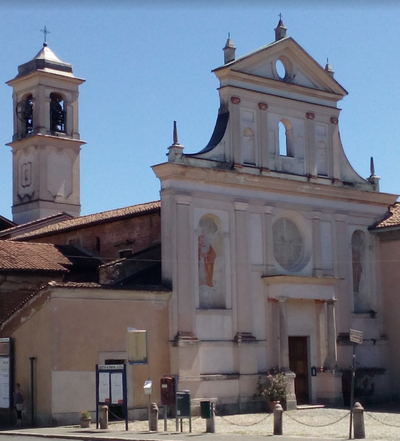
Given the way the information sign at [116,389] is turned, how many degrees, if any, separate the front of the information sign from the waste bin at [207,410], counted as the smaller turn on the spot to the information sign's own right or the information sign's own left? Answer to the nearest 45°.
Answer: approximately 45° to the information sign's own left

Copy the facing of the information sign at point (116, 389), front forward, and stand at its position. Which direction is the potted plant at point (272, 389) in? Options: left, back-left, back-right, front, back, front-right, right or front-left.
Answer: back-left

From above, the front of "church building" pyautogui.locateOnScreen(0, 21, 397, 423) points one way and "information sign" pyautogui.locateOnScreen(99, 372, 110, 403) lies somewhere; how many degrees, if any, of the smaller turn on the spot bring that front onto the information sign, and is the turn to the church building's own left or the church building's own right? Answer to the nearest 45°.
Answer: approximately 90° to the church building's own right

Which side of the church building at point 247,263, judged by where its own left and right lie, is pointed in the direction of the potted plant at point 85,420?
right

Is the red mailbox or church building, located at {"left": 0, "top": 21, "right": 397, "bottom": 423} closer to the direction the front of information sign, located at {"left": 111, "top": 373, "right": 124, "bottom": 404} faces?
the red mailbox

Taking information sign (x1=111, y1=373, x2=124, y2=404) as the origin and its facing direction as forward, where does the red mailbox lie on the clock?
The red mailbox is roughly at 10 o'clock from the information sign.

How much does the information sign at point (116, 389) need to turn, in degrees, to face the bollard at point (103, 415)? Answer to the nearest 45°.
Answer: approximately 45° to its right

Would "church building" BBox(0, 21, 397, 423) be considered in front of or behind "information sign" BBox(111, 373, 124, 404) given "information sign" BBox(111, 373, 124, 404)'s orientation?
behind

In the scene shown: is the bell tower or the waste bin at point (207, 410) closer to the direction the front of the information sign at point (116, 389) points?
the waste bin

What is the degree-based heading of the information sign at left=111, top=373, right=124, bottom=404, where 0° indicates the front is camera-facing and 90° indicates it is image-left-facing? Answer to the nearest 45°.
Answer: approximately 0°

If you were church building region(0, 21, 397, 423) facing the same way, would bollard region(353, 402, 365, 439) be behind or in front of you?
in front

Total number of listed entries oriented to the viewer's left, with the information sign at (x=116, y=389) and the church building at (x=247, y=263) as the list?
0

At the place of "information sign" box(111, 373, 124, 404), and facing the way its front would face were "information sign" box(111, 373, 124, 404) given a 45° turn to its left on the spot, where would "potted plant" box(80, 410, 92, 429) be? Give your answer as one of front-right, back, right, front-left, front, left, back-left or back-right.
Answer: back-right

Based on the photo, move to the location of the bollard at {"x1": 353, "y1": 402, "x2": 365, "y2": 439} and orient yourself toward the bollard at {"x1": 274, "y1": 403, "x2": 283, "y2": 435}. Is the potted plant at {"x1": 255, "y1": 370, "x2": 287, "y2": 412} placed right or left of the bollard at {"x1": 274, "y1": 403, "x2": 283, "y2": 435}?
right

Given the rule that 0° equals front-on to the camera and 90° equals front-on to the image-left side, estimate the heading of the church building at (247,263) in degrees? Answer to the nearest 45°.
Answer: approximately 315°

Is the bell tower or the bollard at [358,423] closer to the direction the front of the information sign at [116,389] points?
the bollard
